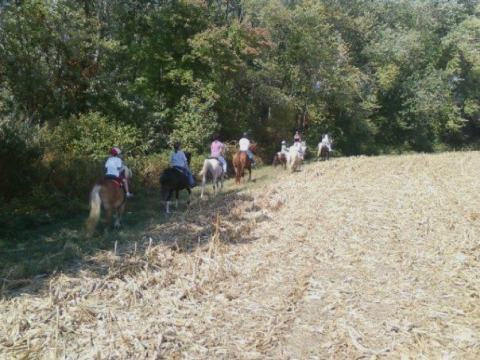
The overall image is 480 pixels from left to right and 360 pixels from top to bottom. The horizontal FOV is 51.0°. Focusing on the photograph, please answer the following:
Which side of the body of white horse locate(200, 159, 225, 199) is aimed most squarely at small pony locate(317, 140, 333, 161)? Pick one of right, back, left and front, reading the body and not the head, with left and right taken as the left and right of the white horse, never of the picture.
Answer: front

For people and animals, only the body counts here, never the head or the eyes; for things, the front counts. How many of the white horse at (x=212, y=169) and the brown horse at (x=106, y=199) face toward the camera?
0

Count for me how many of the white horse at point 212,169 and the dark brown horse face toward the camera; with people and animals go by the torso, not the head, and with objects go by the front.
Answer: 0

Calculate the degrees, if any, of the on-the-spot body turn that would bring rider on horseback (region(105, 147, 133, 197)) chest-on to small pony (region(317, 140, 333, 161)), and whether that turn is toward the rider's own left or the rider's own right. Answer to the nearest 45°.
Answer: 0° — they already face it

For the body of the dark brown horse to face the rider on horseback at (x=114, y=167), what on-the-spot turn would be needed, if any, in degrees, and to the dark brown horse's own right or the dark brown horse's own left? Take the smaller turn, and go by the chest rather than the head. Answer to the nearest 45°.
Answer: approximately 180°

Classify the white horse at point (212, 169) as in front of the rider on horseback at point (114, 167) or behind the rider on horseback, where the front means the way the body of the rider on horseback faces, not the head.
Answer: in front

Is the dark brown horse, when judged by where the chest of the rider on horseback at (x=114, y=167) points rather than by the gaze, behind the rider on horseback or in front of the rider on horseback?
in front

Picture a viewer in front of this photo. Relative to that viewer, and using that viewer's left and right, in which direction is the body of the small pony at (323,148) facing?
facing away from the viewer and to the right of the viewer

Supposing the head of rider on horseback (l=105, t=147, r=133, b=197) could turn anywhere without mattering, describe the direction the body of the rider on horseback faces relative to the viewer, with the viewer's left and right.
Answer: facing away from the viewer and to the right of the viewer

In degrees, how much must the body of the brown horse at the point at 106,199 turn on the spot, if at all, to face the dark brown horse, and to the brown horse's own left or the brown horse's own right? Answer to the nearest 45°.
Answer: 0° — it already faces it

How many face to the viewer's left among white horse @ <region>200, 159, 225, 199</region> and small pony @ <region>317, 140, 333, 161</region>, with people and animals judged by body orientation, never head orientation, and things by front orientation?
0

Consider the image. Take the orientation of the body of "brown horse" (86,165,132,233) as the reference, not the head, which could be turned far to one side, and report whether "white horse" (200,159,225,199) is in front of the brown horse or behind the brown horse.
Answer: in front

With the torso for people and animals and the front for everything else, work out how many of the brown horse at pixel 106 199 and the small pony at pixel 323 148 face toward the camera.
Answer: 0

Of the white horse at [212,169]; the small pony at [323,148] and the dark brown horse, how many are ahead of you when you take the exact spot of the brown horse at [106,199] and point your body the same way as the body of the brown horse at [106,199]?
3

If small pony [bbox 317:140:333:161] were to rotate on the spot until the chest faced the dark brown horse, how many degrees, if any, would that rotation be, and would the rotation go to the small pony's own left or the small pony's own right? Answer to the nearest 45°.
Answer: approximately 135° to the small pony's own right

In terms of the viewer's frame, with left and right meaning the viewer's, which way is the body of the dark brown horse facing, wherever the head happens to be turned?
facing away from the viewer and to the right of the viewer
